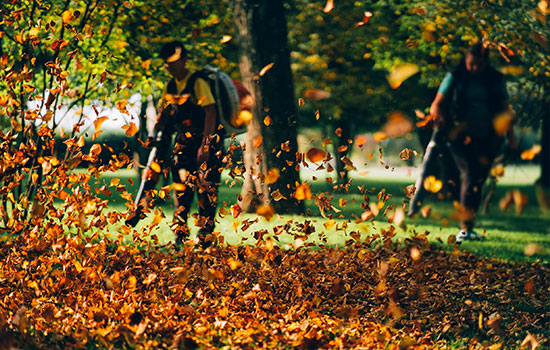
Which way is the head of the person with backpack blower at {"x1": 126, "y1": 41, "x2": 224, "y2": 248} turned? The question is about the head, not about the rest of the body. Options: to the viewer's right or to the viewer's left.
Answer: to the viewer's left

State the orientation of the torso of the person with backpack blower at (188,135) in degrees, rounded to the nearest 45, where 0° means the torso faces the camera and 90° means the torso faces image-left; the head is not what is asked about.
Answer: approximately 45°

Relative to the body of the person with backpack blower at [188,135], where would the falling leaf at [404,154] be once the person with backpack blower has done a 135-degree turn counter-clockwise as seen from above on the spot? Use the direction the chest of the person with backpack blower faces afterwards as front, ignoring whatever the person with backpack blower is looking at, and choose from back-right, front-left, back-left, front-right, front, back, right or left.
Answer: front-right

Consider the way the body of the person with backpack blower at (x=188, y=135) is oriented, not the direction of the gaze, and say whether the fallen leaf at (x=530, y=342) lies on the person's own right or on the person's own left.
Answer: on the person's own left
